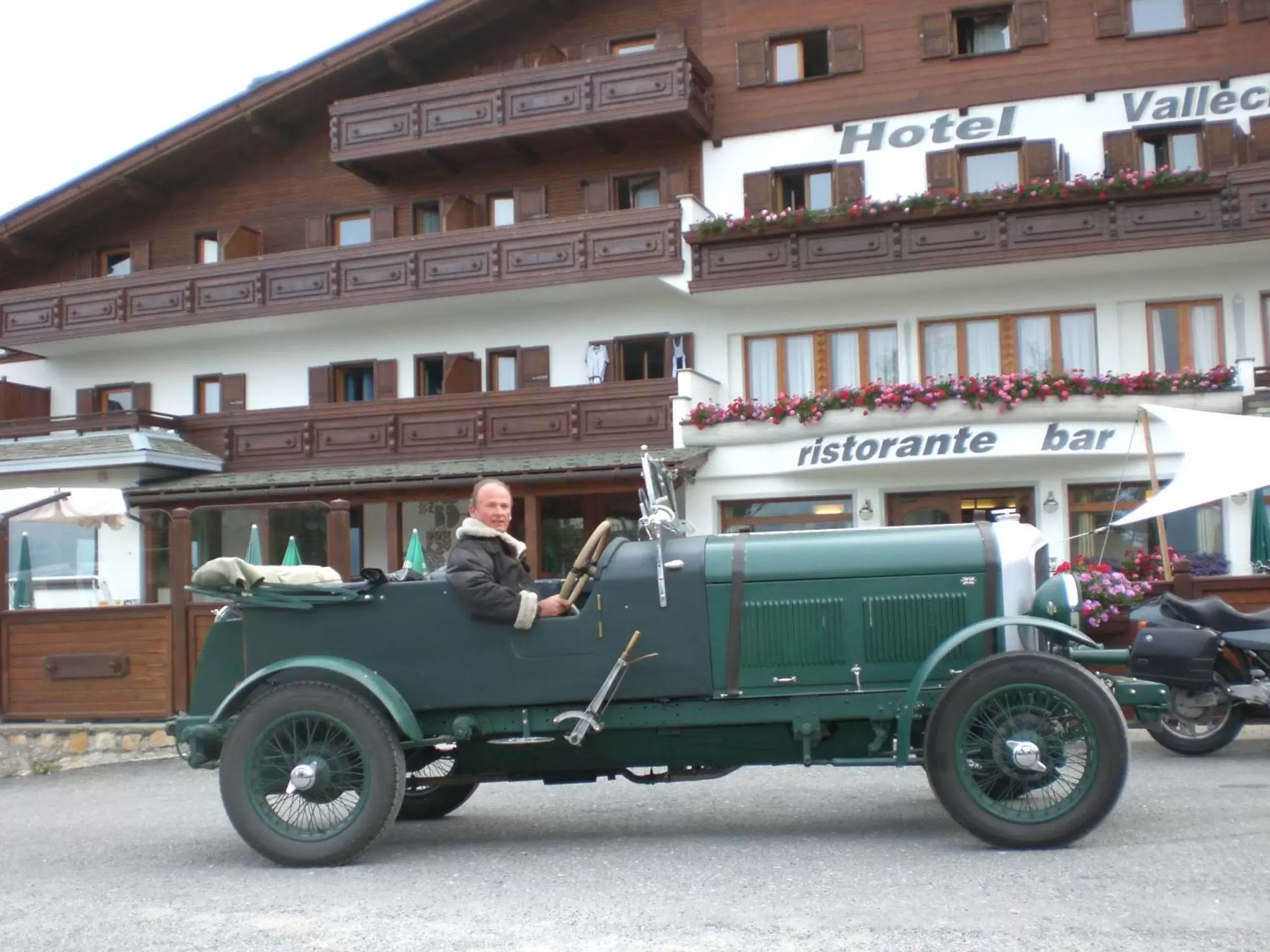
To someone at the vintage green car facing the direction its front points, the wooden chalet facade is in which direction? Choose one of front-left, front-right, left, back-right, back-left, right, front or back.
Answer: left

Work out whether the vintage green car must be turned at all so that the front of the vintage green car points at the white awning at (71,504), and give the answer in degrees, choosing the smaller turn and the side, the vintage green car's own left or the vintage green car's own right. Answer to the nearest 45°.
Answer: approximately 135° to the vintage green car's own left

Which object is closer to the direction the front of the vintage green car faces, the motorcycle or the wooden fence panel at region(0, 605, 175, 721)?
the motorcycle

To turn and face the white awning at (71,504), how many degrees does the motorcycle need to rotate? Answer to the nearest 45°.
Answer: approximately 180°

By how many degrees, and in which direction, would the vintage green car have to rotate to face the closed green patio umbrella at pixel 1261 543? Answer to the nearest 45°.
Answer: approximately 45° to its left

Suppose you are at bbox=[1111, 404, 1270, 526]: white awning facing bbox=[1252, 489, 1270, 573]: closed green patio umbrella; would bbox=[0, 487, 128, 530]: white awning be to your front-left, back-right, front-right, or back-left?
back-left

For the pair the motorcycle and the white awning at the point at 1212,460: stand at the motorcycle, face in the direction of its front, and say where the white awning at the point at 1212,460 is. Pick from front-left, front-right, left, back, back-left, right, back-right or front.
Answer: left

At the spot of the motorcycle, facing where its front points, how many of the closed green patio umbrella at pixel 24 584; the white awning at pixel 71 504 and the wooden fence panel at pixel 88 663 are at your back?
3

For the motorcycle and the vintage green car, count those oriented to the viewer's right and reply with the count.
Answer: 2

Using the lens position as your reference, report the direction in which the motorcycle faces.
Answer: facing to the right of the viewer

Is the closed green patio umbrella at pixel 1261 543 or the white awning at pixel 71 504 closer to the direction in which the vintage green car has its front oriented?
the closed green patio umbrella

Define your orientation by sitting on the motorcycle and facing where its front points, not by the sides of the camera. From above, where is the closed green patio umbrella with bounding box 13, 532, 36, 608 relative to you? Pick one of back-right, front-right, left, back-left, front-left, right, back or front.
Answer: back

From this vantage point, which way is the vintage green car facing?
to the viewer's right
